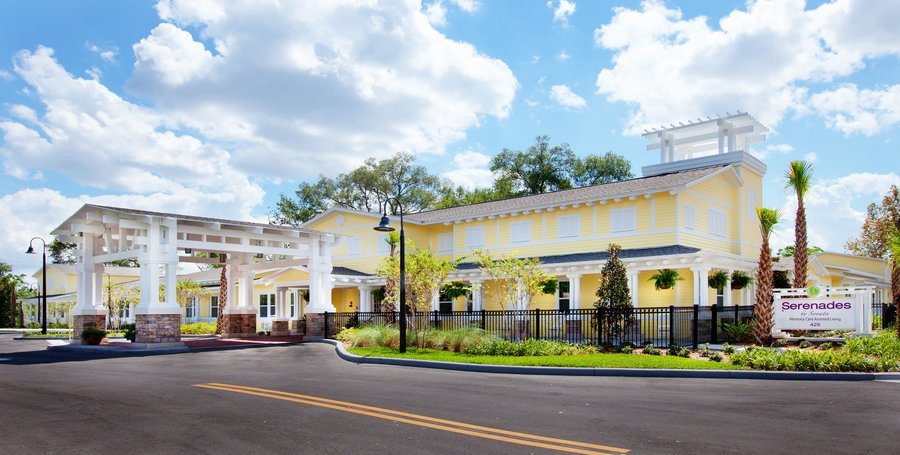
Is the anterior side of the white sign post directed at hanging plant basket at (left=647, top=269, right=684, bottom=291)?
no

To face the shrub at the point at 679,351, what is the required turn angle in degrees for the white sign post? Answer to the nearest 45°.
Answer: approximately 45° to its right

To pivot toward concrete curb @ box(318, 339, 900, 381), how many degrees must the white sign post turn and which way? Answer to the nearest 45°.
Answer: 0° — it already faces it

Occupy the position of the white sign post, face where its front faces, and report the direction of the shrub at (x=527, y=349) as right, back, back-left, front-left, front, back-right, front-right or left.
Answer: front-right

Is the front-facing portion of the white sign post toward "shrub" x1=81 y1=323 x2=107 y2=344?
no

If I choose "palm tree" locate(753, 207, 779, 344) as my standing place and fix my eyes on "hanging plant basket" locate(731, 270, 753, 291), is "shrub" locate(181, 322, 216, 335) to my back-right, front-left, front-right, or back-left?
front-left

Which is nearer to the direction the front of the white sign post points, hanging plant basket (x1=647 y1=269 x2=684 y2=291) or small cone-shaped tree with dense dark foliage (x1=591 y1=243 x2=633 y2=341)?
the small cone-shaped tree with dense dark foliage

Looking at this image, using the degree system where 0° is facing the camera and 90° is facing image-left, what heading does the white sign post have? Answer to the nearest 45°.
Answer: approximately 0°

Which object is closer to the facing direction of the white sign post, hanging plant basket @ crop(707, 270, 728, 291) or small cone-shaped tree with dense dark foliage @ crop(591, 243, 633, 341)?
the small cone-shaped tree with dense dark foliage

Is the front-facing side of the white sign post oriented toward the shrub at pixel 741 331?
no
